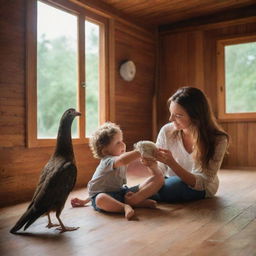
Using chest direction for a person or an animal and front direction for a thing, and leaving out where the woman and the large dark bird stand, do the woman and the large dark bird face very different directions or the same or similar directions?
very different directions

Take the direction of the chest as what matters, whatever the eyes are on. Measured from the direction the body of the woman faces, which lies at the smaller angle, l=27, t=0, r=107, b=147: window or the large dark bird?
the large dark bird

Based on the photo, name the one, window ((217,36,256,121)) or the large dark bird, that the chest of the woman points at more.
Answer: the large dark bird

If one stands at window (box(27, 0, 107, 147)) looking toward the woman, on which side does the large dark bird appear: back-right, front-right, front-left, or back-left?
front-right

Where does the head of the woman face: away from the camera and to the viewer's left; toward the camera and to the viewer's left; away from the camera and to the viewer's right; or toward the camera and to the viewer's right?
toward the camera and to the viewer's left

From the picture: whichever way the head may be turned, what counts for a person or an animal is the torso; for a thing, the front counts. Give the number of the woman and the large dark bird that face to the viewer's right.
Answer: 1

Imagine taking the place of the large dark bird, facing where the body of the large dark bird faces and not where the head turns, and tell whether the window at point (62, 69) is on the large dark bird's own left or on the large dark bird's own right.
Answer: on the large dark bird's own left

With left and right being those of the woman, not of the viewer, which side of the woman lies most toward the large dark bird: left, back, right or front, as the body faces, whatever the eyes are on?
front

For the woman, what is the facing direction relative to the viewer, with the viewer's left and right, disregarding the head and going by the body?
facing the viewer and to the left of the viewer

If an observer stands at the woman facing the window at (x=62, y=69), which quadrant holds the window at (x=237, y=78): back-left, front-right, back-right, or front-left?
back-right

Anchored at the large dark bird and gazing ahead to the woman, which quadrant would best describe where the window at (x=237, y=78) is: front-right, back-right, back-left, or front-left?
front-left

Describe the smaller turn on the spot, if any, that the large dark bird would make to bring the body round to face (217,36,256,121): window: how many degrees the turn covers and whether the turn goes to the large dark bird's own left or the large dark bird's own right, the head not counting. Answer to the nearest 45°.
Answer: approximately 45° to the large dark bird's own left

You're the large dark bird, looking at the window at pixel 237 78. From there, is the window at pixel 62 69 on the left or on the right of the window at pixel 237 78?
left

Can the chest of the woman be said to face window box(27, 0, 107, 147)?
no

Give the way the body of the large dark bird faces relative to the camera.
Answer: to the viewer's right
